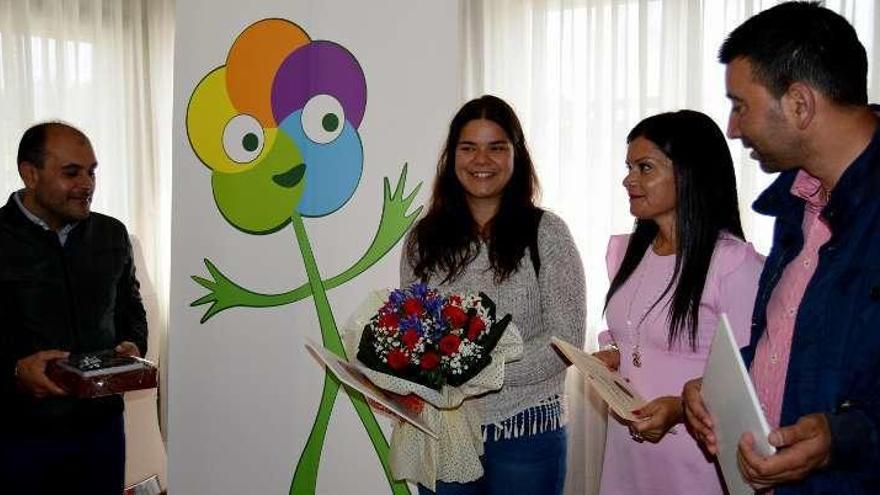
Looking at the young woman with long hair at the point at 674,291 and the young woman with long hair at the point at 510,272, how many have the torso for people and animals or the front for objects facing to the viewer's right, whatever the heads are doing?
0

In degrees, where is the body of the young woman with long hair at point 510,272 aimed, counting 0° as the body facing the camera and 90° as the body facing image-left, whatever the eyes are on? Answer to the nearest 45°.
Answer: approximately 0°
